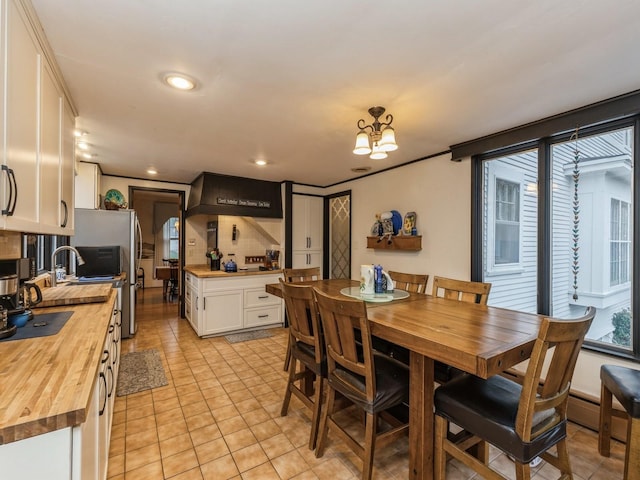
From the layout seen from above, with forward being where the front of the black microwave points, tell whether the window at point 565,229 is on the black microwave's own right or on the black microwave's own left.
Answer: on the black microwave's own right

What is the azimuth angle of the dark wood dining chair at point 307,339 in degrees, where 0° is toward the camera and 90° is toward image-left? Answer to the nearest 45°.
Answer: approximately 225°

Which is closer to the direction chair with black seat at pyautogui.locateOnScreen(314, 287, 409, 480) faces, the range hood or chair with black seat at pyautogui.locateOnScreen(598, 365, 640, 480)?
the chair with black seat

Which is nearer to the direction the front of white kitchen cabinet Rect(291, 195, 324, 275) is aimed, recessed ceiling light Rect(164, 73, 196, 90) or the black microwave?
the recessed ceiling light

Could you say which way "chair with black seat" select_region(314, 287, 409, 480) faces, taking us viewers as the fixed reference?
facing away from the viewer and to the right of the viewer

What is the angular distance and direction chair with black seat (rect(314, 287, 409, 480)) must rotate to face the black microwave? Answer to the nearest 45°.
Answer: approximately 90° to its left

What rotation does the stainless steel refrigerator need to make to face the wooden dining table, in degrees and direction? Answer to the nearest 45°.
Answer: approximately 90° to its right

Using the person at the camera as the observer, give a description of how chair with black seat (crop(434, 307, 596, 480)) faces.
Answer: facing away from the viewer and to the left of the viewer

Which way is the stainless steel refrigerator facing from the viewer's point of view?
to the viewer's right

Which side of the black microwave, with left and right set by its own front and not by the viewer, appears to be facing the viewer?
right
